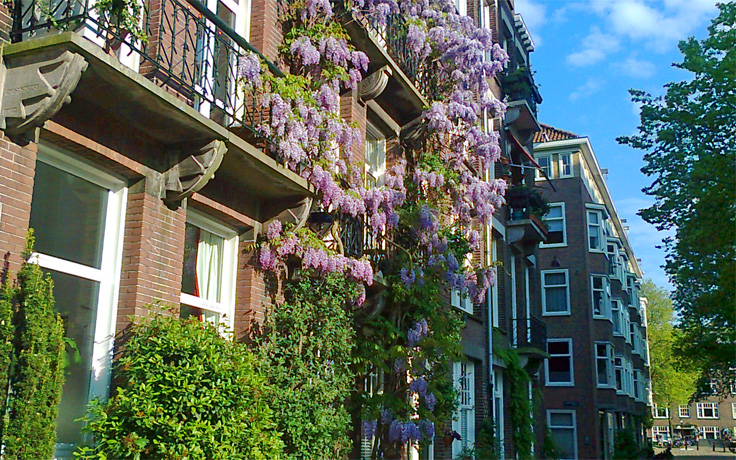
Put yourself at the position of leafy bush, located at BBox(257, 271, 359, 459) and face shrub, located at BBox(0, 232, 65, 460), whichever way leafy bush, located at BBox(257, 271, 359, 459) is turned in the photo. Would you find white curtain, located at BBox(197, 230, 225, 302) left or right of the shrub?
right
